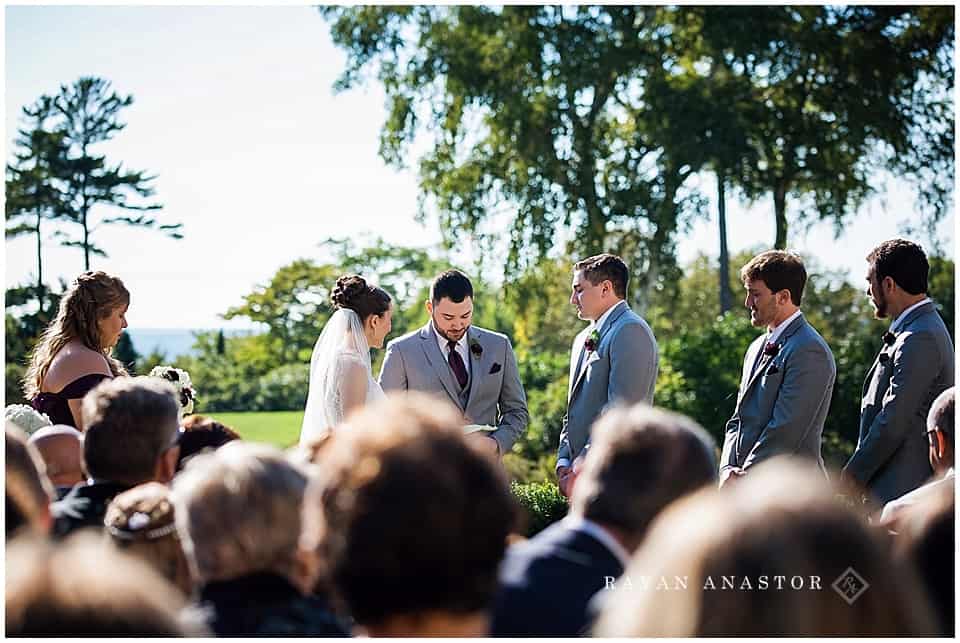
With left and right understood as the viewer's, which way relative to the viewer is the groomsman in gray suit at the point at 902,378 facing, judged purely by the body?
facing to the left of the viewer

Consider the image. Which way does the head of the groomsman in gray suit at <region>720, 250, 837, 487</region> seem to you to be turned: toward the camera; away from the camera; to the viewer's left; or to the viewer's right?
to the viewer's left

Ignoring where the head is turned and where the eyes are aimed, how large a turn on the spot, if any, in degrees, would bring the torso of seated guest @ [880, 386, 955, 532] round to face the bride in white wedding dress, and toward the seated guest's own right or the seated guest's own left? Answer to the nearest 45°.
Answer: approximately 45° to the seated guest's own left

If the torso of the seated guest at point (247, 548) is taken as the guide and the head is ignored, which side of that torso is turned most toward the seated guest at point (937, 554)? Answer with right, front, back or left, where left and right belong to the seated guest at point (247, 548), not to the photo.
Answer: right

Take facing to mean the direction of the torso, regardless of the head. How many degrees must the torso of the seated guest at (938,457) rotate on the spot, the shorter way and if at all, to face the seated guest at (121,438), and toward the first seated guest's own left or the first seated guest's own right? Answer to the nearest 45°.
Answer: approximately 90° to the first seated guest's own left

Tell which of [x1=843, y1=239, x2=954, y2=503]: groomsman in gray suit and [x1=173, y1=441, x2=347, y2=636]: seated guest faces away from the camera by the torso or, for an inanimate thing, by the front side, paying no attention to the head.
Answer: the seated guest

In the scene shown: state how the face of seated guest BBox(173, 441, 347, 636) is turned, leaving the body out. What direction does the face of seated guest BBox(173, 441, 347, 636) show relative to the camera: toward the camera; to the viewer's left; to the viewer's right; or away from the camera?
away from the camera

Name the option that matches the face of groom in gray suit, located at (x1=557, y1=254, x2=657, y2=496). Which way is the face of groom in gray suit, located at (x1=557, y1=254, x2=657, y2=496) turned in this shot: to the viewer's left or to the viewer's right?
to the viewer's left

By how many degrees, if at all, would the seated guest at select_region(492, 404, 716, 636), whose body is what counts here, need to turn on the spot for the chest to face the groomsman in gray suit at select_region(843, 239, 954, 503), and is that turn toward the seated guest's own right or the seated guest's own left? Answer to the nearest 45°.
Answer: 0° — they already face them

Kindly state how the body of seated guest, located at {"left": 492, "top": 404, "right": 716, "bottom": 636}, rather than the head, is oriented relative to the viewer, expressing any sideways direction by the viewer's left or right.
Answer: facing away from the viewer and to the right of the viewer

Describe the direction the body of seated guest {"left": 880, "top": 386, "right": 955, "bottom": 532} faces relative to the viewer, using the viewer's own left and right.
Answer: facing away from the viewer and to the left of the viewer

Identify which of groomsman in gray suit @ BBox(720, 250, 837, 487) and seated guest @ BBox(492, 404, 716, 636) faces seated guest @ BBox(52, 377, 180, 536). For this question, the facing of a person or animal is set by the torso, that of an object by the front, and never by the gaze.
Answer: the groomsman in gray suit

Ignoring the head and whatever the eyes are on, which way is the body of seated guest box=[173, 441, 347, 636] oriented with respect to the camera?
away from the camera

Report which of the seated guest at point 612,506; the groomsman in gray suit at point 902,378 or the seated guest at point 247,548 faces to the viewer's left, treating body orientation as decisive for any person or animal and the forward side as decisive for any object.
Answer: the groomsman in gray suit
